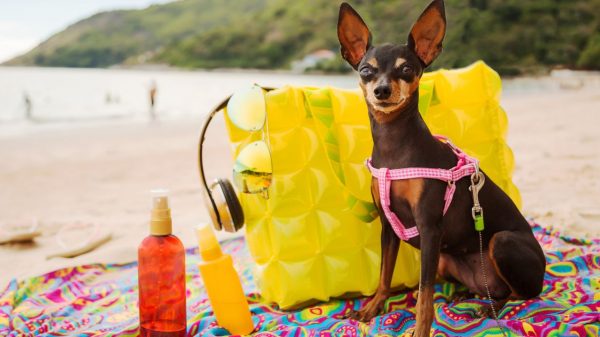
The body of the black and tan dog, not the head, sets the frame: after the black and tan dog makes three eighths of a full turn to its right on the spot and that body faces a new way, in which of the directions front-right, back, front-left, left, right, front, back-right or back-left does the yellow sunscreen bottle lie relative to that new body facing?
left

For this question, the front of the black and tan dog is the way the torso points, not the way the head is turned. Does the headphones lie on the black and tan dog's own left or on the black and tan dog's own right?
on the black and tan dog's own right

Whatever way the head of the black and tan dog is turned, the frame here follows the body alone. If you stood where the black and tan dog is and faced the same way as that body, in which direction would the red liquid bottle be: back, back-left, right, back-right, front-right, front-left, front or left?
front-right

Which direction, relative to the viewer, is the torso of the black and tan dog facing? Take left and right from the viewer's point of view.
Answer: facing the viewer and to the left of the viewer
